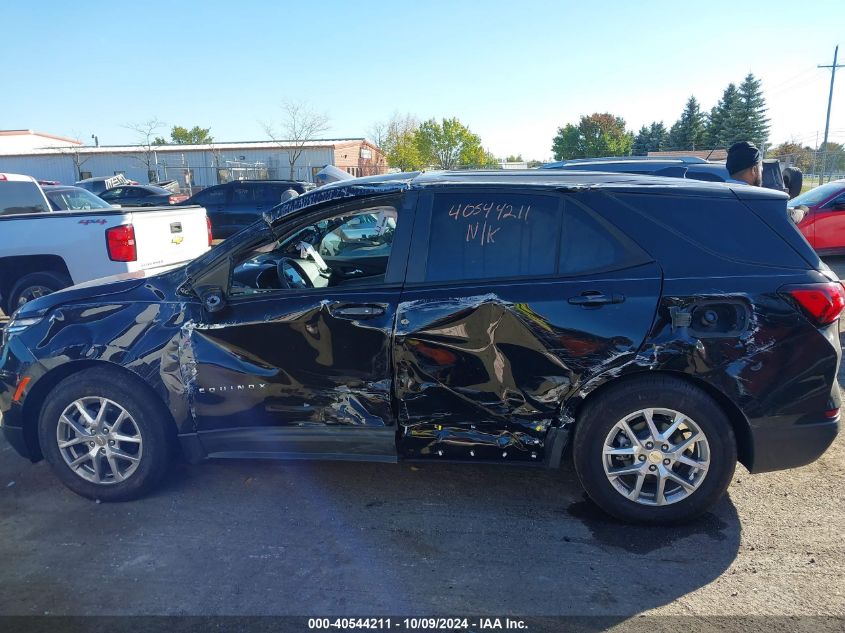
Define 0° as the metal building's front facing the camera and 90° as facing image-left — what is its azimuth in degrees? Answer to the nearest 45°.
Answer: approximately 315°

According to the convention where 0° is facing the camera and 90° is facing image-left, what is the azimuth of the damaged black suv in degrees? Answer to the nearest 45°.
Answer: approximately 90°

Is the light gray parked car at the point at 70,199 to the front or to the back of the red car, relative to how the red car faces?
to the front

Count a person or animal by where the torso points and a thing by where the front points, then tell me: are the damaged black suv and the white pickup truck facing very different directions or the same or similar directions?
same or similar directions

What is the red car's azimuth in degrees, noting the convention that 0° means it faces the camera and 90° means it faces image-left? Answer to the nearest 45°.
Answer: approximately 45°

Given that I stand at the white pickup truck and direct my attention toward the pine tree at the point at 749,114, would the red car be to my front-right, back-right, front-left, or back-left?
front-right

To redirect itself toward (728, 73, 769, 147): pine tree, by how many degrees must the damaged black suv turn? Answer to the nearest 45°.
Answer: approximately 135° to its right

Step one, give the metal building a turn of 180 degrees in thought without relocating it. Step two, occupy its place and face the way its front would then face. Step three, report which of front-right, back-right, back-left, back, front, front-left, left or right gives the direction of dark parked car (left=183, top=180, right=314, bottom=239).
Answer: back-left

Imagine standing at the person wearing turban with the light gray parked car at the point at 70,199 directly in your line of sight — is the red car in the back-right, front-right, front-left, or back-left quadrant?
back-right

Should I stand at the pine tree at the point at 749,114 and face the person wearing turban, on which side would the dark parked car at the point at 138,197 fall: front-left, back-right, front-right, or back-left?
front-right

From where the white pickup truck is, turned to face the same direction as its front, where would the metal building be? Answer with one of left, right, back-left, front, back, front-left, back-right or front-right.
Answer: front-right

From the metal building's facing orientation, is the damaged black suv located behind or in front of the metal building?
in front

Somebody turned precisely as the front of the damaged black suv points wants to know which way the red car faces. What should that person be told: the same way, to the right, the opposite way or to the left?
the same way

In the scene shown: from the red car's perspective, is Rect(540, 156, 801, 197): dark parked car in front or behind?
in front

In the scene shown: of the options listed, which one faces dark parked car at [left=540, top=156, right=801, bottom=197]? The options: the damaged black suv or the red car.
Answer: the red car

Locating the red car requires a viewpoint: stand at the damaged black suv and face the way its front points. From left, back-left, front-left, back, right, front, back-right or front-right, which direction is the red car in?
back-right

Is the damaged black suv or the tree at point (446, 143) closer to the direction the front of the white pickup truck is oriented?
the tree

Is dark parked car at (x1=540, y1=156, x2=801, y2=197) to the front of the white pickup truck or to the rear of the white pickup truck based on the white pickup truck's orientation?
to the rear

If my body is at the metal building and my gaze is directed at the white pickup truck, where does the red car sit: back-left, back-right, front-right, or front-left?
front-left

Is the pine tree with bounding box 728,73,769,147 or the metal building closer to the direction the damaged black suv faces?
the metal building

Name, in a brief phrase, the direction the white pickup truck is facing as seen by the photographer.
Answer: facing away from the viewer and to the left of the viewer
